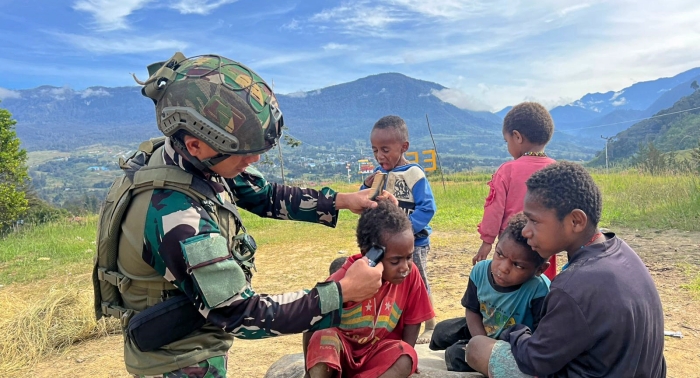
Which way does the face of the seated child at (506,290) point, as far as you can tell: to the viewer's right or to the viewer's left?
to the viewer's left

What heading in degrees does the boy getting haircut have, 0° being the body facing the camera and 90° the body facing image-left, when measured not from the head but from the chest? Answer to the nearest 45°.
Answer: approximately 0°

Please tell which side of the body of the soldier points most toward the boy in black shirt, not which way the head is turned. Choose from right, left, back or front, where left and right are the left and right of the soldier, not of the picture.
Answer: front

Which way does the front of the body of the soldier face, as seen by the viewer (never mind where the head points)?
to the viewer's right

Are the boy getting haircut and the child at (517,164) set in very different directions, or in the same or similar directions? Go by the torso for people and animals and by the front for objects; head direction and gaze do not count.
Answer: very different directions

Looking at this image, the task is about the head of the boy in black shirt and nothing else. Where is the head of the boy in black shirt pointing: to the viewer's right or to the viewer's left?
to the viewer's left

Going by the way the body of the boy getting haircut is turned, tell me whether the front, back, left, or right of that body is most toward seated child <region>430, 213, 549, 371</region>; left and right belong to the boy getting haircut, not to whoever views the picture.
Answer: left

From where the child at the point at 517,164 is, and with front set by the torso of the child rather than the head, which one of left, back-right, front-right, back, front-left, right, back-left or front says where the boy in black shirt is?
back-left

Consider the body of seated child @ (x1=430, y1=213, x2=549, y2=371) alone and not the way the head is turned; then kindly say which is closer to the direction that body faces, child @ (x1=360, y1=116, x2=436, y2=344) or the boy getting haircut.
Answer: the boy getting haircut

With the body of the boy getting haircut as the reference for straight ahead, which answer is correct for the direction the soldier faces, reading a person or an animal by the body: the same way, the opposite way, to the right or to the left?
to the left

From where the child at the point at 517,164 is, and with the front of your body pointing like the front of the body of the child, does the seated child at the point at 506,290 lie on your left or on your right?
on your left
